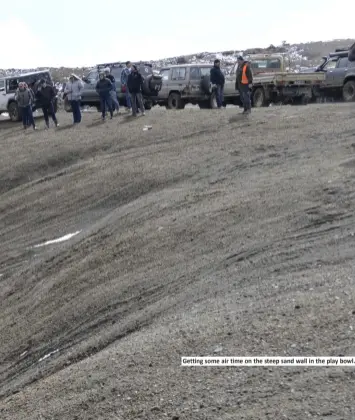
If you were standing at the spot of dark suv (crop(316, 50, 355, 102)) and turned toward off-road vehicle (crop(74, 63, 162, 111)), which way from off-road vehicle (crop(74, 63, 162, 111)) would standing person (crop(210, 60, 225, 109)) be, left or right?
left

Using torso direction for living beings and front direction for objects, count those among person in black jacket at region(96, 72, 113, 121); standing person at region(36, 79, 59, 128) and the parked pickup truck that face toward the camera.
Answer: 2

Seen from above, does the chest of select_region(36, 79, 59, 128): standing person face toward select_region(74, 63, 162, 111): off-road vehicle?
no

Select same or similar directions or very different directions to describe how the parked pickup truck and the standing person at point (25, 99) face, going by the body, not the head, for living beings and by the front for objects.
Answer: very different directions

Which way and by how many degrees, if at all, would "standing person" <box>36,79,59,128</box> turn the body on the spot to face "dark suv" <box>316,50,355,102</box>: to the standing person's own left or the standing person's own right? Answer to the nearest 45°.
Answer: approximately 90° to the standing person's own left

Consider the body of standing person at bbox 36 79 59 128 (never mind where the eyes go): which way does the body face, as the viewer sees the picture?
toward the camera

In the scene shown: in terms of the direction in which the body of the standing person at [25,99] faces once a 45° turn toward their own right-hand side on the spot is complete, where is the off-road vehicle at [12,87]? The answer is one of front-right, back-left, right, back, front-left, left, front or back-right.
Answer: back-right

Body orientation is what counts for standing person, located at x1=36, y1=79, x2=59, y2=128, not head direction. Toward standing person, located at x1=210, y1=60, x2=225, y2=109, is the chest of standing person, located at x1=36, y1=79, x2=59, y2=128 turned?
no

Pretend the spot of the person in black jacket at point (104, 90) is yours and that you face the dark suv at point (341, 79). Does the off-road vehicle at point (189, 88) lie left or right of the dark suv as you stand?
left

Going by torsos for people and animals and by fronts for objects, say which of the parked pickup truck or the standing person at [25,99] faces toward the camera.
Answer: the standing person

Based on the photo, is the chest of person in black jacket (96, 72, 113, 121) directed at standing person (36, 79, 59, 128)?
no

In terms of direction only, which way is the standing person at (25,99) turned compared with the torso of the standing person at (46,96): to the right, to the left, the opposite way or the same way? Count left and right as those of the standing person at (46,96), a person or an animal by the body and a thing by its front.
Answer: the same way

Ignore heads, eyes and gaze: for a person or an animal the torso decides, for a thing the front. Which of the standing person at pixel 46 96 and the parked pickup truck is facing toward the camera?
the standing person

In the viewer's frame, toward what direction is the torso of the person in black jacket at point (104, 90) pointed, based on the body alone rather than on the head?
toward the camera

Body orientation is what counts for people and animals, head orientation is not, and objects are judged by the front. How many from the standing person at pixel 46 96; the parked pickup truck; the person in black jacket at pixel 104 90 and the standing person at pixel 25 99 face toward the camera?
3

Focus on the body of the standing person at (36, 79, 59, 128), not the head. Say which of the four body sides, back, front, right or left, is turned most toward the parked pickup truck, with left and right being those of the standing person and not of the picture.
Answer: left

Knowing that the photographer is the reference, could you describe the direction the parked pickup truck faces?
facing away from the viewer and to the left of the viewer
